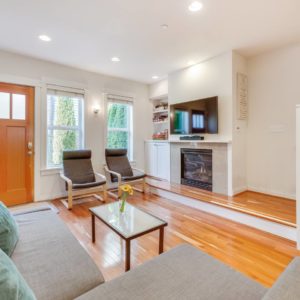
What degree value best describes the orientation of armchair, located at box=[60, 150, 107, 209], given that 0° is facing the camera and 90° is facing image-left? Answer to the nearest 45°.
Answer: approximately 315°

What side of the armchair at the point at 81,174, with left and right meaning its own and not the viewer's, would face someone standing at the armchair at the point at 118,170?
left

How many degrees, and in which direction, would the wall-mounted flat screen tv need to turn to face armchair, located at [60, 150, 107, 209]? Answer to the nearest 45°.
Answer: approximately 45° to its right

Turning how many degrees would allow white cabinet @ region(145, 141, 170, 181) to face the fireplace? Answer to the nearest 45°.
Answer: approximately 90° to its left

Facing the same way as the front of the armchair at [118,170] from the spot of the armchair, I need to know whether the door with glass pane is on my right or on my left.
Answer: on my right

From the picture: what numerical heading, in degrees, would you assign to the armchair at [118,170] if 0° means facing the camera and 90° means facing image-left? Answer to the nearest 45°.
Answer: approximately 315°

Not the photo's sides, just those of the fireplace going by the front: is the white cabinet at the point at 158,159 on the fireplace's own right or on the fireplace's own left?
on the fireplace's own right

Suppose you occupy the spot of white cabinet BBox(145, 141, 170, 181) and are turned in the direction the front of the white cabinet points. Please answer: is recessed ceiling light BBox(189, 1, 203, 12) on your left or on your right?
on your left
